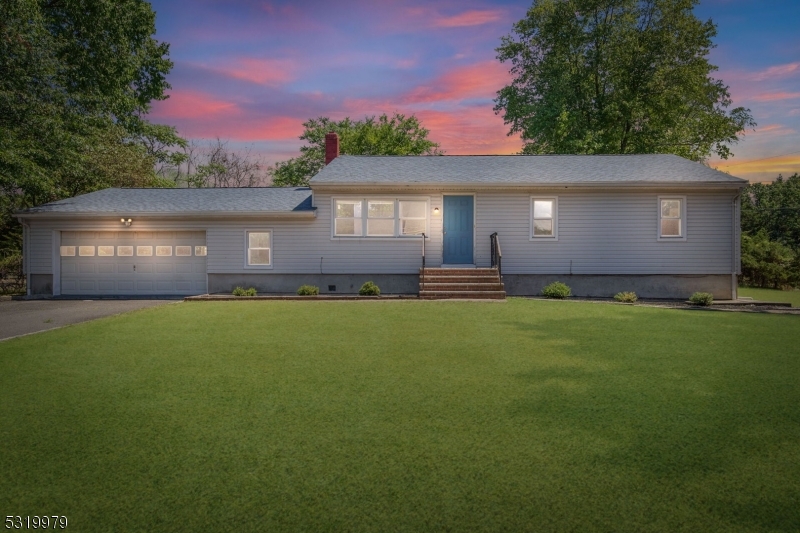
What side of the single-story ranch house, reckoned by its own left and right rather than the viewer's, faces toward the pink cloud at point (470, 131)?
back

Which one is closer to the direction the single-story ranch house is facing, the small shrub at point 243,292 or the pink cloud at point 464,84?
the small shrub

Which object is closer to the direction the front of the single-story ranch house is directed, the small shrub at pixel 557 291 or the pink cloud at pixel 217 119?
the small shrub

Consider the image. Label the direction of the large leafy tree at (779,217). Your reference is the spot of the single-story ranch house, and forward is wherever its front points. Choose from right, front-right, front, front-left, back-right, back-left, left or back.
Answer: back-left

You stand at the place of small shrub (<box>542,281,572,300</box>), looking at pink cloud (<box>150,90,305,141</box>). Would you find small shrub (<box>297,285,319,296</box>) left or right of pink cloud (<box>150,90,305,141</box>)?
left

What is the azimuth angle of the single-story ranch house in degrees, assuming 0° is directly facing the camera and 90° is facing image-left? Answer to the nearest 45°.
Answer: approximately 0°

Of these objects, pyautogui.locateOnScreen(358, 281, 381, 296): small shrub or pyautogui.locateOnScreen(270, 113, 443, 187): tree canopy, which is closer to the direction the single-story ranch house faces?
the small shrub

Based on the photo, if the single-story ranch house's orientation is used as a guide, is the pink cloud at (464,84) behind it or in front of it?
behind

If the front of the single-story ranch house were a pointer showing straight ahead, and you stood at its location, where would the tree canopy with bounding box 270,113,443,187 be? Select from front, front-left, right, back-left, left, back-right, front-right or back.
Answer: back

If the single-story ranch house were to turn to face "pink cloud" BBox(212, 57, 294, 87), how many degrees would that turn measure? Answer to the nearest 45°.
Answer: approximately 135° to its right

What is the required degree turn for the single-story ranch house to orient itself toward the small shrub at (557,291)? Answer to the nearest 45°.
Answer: approximately 45° to its left

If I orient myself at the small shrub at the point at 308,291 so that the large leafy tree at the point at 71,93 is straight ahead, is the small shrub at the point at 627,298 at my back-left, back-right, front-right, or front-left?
back-right
